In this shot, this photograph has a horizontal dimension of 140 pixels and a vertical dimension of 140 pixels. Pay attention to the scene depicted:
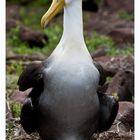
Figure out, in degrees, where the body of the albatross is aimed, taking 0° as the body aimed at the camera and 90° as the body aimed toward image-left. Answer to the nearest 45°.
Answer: approximately 0°

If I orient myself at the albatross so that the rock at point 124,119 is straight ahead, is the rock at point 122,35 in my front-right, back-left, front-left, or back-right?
front-left

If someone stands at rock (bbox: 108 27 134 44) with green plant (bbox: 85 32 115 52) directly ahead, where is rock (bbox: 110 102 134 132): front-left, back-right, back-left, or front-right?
front-left

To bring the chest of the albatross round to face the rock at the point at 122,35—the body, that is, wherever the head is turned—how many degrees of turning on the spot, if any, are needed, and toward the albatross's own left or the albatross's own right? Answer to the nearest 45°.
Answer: approximately 180°

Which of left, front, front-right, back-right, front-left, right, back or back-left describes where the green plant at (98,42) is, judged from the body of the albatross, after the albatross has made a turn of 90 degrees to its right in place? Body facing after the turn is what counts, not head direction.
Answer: right
